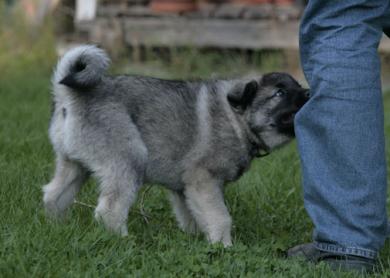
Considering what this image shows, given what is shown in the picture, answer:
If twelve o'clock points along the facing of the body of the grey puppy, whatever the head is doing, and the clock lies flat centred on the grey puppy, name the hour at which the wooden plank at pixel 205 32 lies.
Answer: The wooden plank is roughly at 9 o'clock from the grey puppy.

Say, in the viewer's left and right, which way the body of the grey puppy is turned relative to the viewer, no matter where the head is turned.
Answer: facing to the right of the viewer
